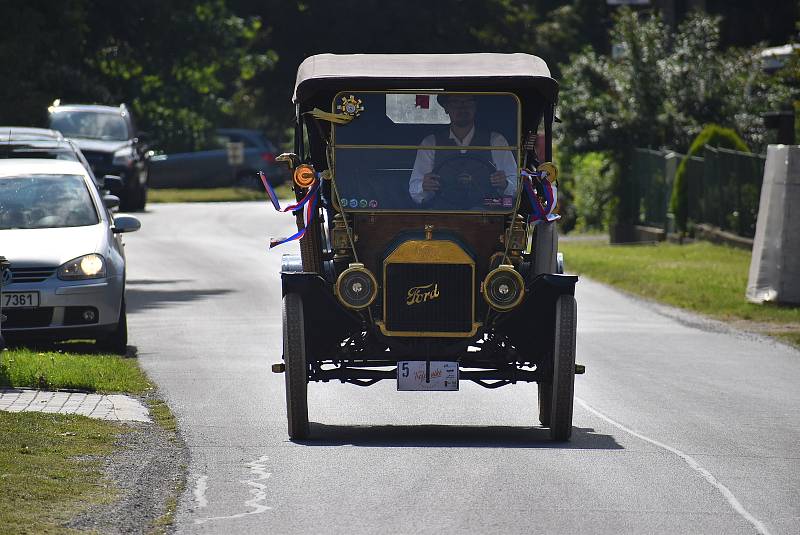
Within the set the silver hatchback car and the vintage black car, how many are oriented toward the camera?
2

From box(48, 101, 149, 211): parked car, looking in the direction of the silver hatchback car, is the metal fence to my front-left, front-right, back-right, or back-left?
front-left

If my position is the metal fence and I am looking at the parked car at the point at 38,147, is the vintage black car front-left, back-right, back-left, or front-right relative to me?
front-left

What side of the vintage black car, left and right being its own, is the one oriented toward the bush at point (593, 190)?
back

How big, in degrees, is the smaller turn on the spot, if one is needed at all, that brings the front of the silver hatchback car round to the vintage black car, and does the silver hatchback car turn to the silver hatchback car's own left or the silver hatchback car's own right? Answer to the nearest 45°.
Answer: approximately 45° to the silver hatchback car's own left

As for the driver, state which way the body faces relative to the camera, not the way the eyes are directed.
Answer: toward the camera

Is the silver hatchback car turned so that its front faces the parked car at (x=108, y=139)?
no

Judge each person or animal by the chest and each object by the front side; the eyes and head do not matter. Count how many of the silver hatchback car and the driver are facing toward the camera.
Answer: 2

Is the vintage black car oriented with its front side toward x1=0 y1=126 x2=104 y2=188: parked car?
no

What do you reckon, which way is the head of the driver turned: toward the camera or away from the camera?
toward the camera
